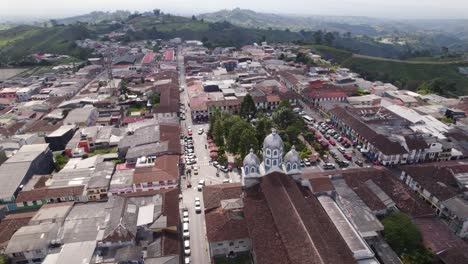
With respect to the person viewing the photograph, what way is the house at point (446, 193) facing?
facing the viewer and to the left of the viewer

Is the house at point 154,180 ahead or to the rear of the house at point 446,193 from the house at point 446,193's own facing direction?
ahead

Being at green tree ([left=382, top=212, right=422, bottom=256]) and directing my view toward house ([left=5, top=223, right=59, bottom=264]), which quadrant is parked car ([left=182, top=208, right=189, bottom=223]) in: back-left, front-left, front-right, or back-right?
front-right

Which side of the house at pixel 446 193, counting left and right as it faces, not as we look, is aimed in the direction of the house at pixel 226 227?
front

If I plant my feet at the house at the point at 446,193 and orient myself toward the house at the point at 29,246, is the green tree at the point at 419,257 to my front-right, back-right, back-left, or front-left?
front-left

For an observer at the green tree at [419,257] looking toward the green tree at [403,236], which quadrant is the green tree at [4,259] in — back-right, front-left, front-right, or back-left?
front-left

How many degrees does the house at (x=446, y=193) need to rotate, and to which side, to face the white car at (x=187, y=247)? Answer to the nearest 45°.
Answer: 0° — it already faces it

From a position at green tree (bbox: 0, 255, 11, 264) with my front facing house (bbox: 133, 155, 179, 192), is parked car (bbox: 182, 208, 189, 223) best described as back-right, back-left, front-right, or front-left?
front-right

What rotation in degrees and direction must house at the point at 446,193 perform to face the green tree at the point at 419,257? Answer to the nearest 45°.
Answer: approximately 45° to its left

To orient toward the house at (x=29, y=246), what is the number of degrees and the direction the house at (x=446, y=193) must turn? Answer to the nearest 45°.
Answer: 0° — it already faces it

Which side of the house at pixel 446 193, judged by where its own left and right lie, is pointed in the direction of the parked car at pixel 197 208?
front

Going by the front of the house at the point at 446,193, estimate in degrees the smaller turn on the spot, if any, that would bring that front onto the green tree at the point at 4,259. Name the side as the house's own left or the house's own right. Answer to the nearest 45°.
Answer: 0° — it already faces it

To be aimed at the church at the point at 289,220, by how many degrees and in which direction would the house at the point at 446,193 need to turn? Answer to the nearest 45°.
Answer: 0° — it already faces it
